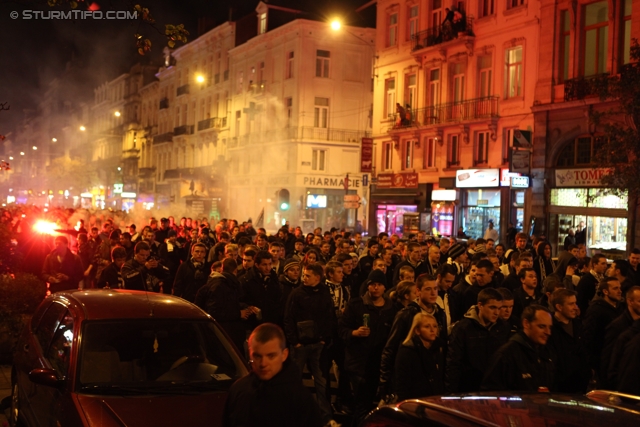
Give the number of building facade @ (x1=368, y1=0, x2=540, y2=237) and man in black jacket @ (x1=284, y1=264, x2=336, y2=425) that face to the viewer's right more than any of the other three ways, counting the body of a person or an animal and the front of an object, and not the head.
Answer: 0

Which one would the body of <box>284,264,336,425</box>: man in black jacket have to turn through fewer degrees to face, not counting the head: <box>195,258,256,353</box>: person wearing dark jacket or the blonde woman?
the blonde woman

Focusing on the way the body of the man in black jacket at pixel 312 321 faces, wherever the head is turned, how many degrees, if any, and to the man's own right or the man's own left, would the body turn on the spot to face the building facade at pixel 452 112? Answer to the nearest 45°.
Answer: approximately 180°

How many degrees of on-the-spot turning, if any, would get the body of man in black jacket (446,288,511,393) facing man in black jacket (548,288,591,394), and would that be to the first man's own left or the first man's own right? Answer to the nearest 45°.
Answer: approximately 90° to the first man's own left

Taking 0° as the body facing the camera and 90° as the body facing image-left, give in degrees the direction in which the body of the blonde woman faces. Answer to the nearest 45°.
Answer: approximately 315°

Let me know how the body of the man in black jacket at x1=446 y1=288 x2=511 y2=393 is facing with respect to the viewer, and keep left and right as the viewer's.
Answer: facing the viewer and to the right of the viewer

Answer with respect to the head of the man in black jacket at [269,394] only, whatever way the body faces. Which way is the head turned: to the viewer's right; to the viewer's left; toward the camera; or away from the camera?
toward the camera

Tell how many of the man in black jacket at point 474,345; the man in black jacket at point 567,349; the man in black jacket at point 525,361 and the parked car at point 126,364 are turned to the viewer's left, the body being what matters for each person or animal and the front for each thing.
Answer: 0

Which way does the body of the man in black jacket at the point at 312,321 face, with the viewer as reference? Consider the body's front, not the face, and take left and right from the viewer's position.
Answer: facing the viewer

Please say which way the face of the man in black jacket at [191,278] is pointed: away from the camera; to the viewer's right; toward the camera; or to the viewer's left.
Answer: toward the camera

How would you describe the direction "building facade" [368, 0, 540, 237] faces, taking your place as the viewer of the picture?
facing the viewer and to the left of the viewer

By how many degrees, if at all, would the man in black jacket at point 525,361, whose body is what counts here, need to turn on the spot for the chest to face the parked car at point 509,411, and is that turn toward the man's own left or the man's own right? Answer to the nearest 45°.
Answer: approximately 45° to the man's own right

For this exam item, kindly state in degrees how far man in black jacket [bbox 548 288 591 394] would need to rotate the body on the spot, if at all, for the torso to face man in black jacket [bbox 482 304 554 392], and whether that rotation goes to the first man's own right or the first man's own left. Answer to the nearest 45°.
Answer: approximately 45° to the first man's own right

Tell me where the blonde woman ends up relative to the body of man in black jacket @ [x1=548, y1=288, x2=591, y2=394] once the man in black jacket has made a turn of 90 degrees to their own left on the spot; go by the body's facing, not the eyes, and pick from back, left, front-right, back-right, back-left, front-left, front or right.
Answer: back

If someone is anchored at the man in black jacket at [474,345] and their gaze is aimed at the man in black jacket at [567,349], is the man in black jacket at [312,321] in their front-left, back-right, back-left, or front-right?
back-left

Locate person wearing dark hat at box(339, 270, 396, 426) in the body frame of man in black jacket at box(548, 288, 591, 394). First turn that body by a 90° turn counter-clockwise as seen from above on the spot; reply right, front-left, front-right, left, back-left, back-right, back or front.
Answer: back-left

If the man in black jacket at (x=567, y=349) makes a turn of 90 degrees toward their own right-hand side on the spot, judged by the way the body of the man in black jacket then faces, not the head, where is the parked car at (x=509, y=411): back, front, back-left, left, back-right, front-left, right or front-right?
front-left
